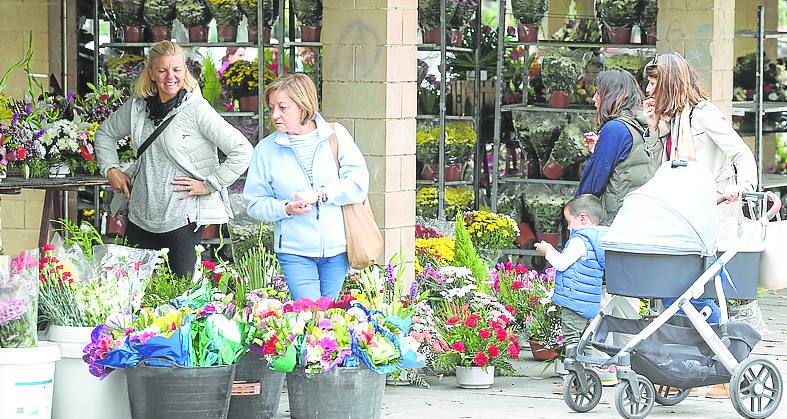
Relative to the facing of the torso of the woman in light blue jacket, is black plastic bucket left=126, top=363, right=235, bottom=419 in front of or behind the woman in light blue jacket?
in front

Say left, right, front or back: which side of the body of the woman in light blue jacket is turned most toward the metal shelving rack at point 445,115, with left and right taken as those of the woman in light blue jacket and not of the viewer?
back

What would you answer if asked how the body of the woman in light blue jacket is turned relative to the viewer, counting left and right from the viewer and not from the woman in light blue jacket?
facing the viewer

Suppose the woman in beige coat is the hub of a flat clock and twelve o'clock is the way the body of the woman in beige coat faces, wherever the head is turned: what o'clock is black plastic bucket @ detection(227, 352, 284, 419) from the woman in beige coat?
The black plastic bucket is roughly at 11 o'clock from the woman in beige coat.

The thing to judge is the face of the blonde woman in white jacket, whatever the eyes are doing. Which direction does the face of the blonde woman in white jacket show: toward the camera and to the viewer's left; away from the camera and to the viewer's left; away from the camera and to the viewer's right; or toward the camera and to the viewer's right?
toward the camera and to the viewer's right

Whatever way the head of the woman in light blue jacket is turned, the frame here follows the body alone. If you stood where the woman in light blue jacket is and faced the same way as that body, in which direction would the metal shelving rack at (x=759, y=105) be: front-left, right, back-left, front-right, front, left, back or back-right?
back-left

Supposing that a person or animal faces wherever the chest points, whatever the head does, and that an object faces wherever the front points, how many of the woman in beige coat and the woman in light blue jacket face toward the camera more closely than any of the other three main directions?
1

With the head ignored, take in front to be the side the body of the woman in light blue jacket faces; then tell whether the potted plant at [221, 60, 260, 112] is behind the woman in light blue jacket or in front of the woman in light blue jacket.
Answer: behind

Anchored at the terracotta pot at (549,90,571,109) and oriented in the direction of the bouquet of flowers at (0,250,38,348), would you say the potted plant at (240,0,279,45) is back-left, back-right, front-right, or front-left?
front-right

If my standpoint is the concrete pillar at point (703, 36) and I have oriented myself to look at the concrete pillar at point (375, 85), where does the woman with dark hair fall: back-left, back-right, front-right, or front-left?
front-left

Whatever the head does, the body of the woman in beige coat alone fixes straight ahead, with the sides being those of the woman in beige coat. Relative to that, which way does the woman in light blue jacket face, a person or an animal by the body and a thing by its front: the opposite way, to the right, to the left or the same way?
to the left

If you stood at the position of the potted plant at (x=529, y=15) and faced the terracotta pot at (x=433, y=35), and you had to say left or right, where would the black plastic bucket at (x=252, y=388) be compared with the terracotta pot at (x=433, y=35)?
left

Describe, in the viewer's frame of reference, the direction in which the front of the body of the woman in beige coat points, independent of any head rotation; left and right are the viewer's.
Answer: facing to the left of the viewer

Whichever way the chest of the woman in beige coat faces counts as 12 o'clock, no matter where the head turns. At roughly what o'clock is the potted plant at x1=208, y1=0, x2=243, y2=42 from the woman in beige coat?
The potted plant is roughly at 1 o'clock from the woman in beige coat.

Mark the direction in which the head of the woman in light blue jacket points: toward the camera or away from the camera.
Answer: toward the camera

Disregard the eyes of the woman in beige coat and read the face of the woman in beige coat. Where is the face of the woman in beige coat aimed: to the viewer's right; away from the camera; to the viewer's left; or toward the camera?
to the viewer's left

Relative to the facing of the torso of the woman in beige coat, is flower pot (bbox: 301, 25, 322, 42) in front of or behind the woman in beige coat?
in front
